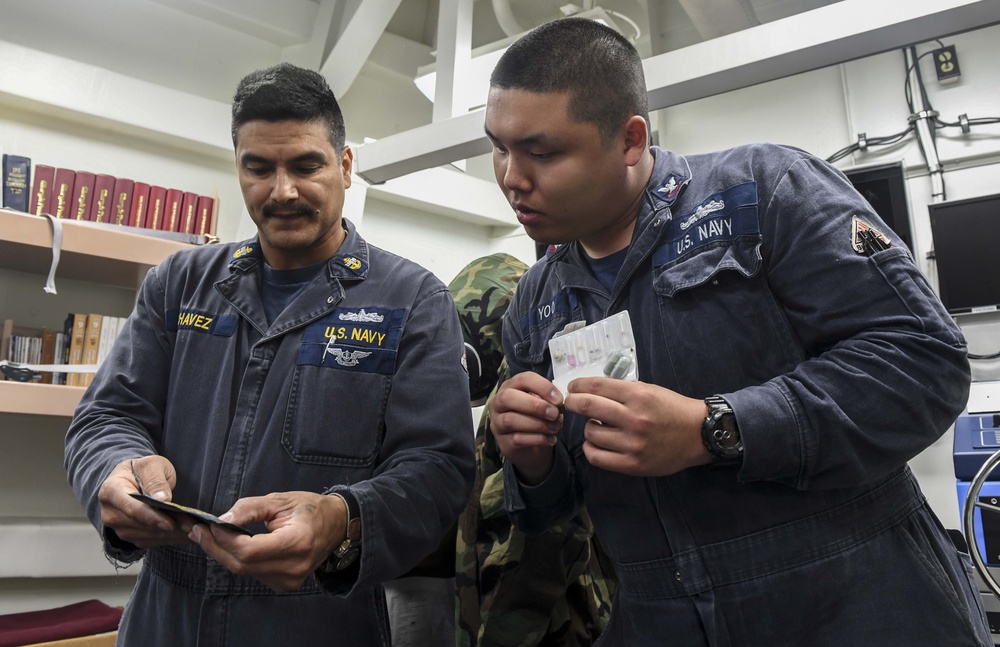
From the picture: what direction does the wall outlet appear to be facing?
toward the camera

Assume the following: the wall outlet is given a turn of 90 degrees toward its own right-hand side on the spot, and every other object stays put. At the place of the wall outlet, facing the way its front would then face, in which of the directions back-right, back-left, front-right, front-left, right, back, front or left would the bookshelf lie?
front-left

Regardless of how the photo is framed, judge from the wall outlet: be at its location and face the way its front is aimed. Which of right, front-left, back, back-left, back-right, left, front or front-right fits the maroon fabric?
front-right
